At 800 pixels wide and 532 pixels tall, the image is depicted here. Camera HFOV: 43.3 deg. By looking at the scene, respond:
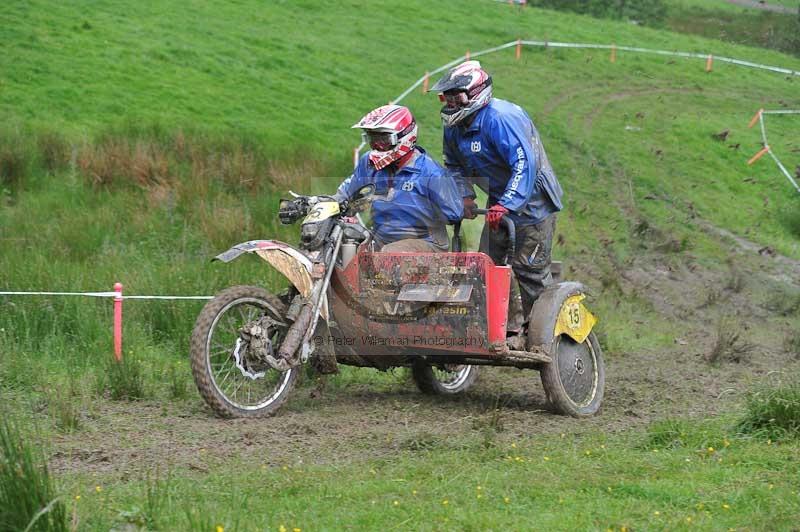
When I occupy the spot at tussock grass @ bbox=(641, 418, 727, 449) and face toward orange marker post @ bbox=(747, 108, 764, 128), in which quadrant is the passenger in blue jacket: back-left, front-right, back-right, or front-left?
front-left

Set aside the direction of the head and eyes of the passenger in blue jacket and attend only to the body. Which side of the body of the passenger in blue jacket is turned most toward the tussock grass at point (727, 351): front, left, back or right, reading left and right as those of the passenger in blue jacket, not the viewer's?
back

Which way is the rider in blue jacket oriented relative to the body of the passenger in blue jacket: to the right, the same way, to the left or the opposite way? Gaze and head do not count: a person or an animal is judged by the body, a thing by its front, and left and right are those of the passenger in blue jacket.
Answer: the same way

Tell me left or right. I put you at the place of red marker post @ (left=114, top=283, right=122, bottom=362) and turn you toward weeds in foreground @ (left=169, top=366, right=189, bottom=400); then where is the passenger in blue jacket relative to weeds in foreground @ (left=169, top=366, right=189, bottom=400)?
left

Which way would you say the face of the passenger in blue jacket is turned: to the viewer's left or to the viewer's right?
to the viewer's left

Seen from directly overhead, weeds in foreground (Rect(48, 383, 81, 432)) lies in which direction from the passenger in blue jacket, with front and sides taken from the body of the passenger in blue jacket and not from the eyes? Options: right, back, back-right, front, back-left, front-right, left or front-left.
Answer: front

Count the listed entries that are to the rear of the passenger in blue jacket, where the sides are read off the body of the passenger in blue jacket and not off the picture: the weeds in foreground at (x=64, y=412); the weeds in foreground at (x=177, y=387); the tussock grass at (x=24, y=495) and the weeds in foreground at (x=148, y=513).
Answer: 0

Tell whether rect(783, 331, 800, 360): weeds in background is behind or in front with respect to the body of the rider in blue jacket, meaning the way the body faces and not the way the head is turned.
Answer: behind

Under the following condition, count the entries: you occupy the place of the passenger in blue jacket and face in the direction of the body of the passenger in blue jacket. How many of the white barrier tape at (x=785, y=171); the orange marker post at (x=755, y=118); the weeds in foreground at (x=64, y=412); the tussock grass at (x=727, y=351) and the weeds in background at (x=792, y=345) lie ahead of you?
1

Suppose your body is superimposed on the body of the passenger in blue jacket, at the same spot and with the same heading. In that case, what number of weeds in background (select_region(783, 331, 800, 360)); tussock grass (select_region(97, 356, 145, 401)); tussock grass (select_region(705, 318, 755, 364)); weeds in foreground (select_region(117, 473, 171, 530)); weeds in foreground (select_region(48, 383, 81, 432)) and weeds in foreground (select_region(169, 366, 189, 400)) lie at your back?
2

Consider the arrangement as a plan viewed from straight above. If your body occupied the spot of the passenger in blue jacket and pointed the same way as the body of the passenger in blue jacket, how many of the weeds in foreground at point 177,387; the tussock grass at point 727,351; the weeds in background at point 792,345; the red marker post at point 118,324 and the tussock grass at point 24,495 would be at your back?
2

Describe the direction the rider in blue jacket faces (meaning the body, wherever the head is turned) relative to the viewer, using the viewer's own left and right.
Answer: facing the viewer and to the left of the viewer

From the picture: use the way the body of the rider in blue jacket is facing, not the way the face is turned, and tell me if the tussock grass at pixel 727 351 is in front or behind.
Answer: behind

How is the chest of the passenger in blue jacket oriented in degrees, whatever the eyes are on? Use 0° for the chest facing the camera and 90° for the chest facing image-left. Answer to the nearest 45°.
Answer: approximately 45°

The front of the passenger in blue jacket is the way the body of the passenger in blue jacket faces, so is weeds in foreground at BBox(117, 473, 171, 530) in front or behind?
in front

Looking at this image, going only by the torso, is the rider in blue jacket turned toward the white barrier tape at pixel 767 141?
no

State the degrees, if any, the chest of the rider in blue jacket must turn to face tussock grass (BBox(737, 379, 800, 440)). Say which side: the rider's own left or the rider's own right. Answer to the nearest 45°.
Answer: approximately 90° to the rider's own left

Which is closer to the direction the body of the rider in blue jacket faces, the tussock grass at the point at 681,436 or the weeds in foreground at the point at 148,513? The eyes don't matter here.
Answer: the weeds in foreground

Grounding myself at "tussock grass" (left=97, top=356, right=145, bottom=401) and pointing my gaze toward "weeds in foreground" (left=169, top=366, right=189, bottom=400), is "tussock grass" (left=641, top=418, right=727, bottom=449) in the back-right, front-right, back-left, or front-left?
front-right

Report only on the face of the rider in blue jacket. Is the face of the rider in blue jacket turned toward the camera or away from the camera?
toward the camera

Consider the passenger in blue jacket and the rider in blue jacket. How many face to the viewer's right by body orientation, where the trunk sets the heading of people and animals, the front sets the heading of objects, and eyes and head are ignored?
0

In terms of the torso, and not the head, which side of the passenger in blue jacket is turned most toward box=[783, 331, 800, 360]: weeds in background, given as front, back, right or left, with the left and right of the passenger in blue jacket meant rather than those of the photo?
back
